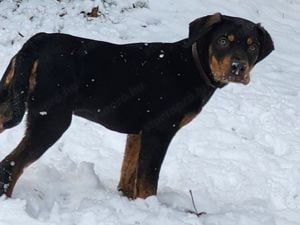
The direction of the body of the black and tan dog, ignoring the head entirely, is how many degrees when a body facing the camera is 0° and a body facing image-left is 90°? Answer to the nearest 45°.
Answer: approximately 270°
